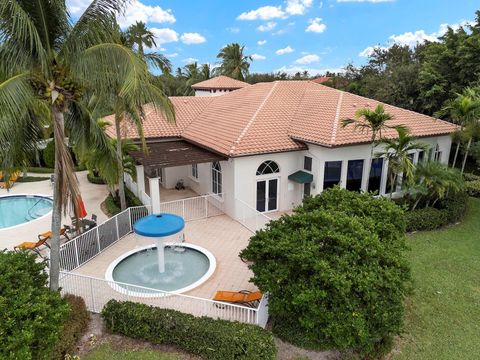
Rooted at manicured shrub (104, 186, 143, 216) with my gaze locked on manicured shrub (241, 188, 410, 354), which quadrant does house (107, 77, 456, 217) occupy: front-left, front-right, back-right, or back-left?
front-left

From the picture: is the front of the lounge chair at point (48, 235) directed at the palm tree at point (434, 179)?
no

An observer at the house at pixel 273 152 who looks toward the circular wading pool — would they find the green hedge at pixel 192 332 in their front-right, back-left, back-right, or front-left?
front-left

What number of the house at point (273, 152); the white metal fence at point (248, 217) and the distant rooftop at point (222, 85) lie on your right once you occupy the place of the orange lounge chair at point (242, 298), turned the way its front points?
3

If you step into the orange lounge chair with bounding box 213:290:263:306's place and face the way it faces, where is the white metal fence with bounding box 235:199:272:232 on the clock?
The white metal fence is roughly at 3 o'clock from the orange lounge chair.

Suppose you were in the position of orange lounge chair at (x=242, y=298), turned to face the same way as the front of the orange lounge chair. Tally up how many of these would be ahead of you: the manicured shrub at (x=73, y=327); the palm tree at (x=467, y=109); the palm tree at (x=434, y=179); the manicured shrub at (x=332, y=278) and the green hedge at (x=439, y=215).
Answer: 1

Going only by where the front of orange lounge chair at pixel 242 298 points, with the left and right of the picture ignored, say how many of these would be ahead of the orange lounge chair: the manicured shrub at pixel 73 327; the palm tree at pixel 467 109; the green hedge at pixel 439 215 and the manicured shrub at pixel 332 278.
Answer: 1

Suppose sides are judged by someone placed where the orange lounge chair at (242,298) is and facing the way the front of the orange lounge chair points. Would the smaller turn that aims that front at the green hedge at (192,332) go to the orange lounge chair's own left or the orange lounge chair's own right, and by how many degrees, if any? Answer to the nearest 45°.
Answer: approximately 45° to the orange lounge chair's own left

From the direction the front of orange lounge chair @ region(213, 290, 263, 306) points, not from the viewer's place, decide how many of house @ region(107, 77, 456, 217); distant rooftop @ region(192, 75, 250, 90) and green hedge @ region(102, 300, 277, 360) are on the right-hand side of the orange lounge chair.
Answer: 2

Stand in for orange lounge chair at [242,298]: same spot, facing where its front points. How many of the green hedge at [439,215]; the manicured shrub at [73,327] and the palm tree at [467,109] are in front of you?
1

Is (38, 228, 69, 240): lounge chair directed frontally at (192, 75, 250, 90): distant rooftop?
no

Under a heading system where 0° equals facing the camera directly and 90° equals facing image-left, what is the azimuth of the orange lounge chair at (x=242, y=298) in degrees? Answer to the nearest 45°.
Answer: approximately 90°

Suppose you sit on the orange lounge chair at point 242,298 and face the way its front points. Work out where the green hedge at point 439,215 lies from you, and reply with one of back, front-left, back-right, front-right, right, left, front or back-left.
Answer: back-right

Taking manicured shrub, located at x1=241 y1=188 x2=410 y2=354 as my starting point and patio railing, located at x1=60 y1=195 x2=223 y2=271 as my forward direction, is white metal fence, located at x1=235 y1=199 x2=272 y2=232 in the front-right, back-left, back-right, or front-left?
front-right

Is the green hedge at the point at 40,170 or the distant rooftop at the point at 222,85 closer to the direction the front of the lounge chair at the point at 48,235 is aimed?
the green hedge
